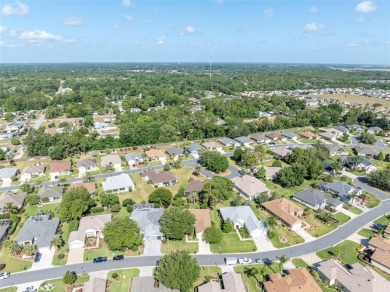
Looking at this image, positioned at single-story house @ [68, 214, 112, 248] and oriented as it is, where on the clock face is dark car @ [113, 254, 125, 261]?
The dark car is roughly at 11 o'clock from the single-story house.

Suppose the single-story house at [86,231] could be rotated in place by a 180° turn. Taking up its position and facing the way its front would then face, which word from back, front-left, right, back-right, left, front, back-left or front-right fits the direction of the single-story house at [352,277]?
back-right

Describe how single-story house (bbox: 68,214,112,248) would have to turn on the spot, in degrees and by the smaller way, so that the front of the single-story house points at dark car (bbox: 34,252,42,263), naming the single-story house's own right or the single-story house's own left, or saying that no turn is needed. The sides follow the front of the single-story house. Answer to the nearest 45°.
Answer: approximately 90° to the single-story house's own right

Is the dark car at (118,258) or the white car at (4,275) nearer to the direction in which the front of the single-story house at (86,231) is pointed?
the dark car

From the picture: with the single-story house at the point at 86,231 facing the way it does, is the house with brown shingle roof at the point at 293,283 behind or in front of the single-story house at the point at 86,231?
in front

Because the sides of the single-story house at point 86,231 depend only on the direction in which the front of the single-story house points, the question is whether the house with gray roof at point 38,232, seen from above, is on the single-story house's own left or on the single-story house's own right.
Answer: on the single-story house's own right

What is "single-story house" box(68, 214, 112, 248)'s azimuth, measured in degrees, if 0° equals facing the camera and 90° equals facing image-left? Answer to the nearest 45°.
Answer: approximately 0°

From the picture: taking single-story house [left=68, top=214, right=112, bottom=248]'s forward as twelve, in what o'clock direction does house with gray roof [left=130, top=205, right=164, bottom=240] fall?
The house with gray roof is roughly at 10 o'clock from the single-story house.

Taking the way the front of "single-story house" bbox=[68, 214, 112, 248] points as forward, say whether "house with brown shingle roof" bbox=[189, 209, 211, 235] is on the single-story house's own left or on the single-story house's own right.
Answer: on the single-story house's own left

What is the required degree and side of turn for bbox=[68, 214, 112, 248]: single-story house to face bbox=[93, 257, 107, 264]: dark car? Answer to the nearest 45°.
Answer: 0° — it already faces it

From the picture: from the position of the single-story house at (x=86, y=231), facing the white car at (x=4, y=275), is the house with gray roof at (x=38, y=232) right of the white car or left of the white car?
right
